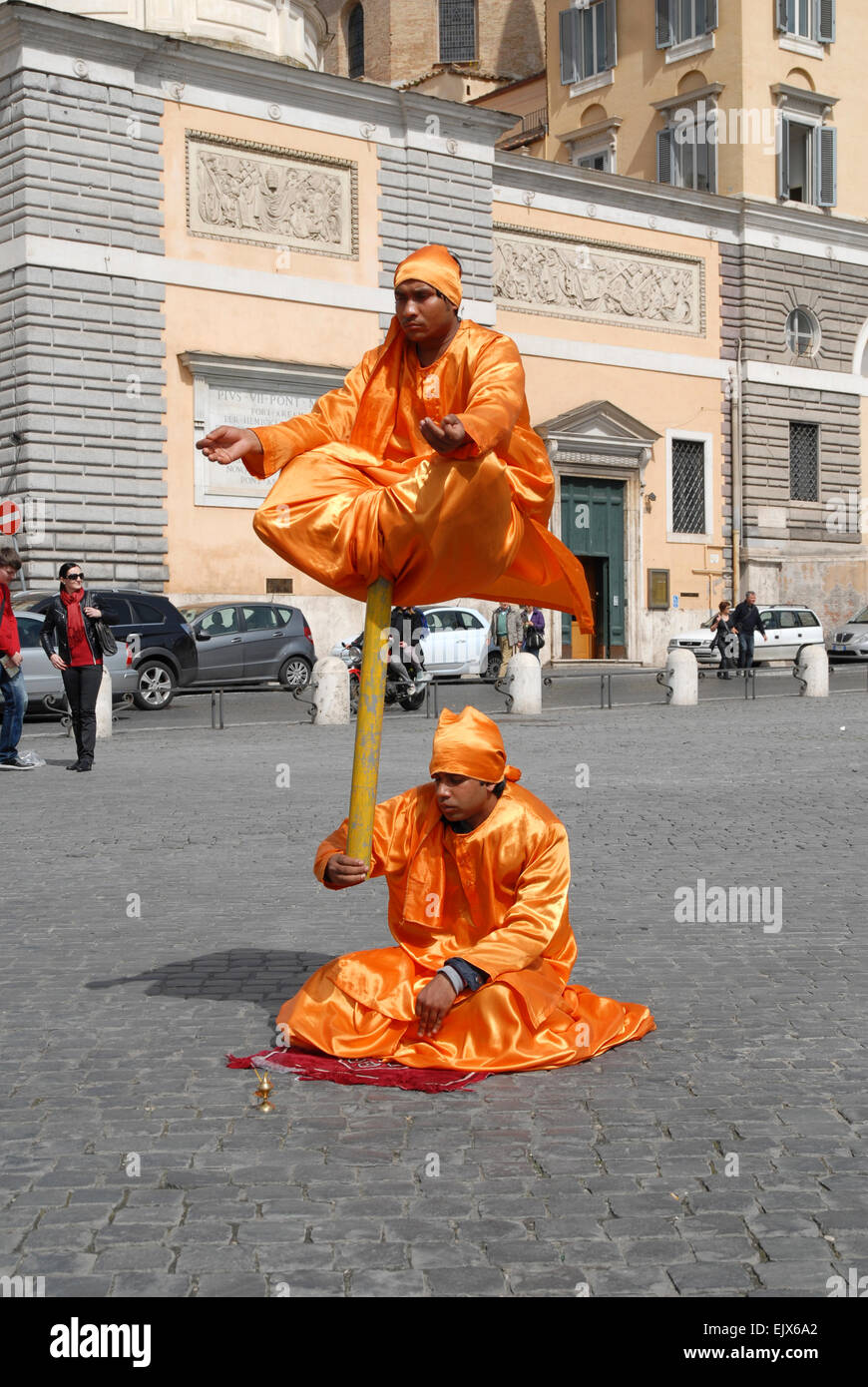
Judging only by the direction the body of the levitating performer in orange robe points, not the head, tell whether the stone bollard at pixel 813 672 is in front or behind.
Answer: behind

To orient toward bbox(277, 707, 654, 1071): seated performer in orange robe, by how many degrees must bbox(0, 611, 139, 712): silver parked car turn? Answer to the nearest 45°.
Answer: approximately 90° to its left

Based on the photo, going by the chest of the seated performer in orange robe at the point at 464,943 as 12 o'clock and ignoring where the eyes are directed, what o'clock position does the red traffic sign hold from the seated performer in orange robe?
The red traffic sign is roughly at 4 o'clock from the seated performer in orange robe.

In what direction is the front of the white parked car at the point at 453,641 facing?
to the viewer's left

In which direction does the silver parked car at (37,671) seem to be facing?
to the viewer's left

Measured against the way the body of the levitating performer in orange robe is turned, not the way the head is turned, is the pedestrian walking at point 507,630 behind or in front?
behind

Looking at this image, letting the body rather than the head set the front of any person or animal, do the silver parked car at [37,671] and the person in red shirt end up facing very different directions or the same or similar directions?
very different directions

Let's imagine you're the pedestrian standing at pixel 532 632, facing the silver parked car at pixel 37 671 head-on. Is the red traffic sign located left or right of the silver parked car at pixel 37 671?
right

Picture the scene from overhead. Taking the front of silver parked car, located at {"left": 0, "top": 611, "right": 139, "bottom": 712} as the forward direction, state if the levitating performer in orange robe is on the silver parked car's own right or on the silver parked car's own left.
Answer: on the silver parked car's own left

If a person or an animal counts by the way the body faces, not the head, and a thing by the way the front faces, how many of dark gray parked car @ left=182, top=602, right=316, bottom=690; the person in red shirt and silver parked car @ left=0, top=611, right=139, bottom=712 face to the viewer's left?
2

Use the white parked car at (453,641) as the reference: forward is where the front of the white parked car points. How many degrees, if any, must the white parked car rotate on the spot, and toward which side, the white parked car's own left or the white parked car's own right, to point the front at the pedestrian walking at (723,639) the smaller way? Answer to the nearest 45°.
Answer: approximately 135° to the white parked car's own right

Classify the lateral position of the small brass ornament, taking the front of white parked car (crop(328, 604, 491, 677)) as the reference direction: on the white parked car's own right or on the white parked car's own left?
on the white parked car's own left

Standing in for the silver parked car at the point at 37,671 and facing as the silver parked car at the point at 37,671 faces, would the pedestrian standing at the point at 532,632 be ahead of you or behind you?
behind

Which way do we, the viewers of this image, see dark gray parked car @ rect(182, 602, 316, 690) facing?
facing to the left of the viewer
